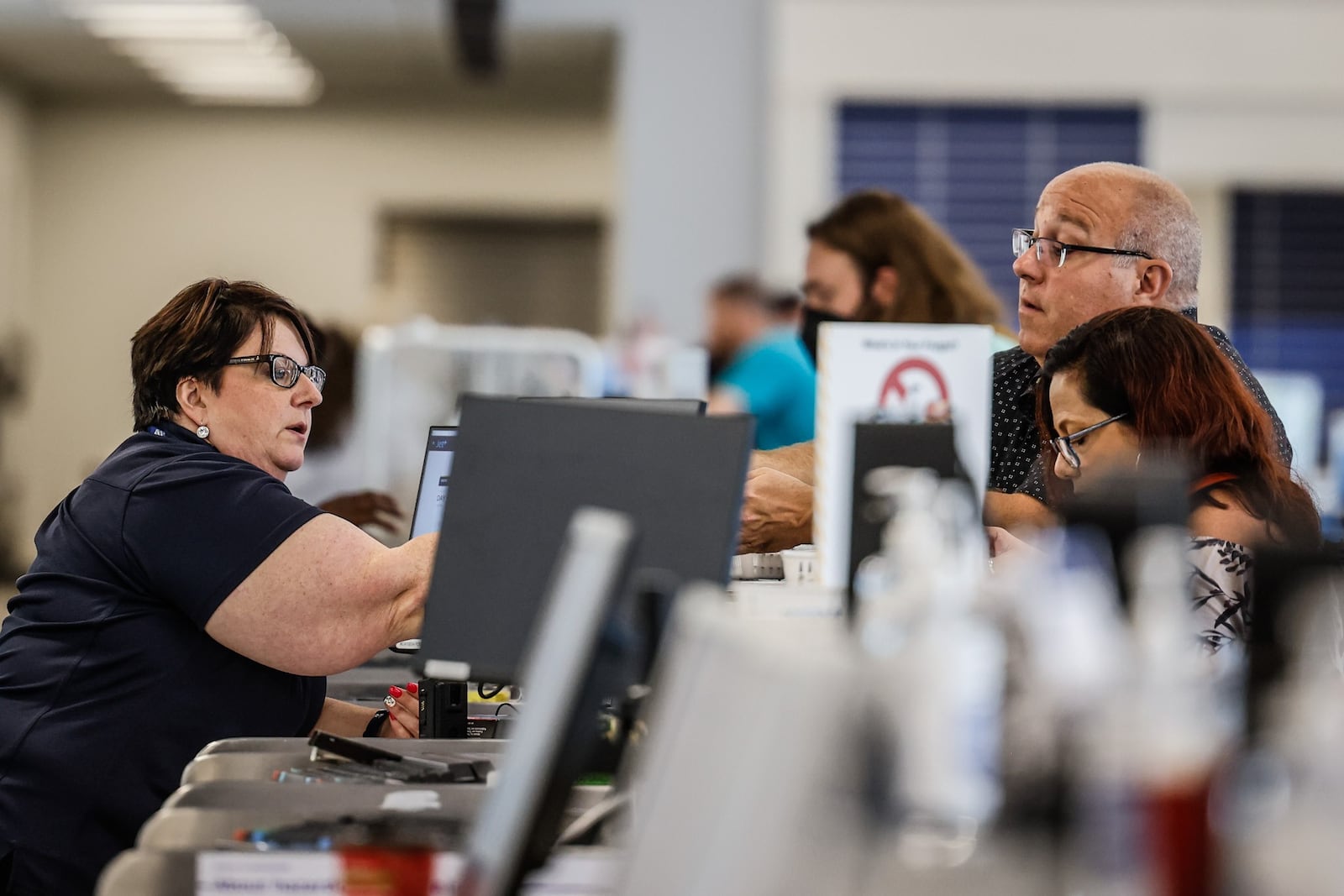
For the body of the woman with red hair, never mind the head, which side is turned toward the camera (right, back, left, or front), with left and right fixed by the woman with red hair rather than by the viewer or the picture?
left

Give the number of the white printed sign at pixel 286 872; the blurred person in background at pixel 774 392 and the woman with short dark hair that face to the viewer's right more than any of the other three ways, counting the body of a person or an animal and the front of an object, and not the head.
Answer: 1

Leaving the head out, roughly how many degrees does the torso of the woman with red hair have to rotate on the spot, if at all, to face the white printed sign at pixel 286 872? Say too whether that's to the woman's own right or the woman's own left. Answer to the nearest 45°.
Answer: approximately 45° to the woman's own left

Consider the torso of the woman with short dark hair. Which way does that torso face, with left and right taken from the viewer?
facing to the right of the viewer

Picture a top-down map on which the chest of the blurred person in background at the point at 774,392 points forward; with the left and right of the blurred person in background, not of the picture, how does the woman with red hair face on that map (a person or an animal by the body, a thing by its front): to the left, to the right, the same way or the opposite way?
the same way

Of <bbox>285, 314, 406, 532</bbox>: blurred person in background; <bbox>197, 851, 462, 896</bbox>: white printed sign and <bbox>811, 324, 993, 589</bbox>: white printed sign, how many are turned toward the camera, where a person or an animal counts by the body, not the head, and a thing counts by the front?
2

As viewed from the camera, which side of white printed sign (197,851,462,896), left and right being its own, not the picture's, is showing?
front

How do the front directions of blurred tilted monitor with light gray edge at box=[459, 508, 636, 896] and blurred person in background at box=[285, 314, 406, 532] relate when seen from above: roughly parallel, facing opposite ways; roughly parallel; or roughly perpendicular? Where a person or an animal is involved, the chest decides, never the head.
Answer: roughly parallel, facing opposite ways

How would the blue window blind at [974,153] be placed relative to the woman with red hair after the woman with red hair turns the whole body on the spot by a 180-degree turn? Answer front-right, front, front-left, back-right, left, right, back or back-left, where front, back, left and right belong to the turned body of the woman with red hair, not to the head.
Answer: left

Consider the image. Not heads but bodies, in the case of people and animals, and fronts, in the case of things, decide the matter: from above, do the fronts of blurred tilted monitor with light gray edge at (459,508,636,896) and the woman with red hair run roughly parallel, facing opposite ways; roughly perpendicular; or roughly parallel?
roughly parallel

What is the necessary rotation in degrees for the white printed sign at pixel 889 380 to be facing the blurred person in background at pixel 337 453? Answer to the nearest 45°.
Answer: approximately 135° to its right

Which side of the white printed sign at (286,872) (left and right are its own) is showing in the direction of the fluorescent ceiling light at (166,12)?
back

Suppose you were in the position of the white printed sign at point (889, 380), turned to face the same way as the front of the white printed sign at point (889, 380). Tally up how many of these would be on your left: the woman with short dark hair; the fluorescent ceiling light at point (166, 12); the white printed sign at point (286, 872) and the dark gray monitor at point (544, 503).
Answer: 0

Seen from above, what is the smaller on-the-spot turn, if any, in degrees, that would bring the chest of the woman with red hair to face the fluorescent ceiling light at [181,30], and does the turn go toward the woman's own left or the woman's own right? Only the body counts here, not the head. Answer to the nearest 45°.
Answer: approximately 45° to the woman's own right

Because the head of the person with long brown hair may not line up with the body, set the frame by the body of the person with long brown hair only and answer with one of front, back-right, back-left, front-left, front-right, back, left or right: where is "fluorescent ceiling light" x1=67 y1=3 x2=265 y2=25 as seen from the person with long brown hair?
front-right

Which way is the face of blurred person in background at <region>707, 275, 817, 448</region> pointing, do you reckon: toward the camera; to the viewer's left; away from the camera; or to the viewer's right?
to the viewer's left

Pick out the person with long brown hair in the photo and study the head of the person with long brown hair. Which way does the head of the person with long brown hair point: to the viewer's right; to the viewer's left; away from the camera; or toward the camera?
to the viewer's left

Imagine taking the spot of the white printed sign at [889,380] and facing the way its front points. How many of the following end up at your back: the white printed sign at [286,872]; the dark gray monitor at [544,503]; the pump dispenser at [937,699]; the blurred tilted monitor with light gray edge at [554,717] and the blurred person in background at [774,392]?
1

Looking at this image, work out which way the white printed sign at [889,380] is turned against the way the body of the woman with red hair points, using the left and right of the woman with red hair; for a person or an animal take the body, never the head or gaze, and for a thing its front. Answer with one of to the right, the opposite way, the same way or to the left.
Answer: to the left

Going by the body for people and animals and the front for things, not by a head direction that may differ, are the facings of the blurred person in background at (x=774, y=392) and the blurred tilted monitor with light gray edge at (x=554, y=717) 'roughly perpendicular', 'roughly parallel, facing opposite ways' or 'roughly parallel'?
roughly parallel

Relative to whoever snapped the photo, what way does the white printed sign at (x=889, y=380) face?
facing the viewer

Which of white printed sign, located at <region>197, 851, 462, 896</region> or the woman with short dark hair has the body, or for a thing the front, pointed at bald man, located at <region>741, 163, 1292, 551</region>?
the woman with short dark hair

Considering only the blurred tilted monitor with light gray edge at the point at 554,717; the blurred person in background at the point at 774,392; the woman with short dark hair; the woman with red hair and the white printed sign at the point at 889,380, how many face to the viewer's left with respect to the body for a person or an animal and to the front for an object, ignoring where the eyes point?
3
